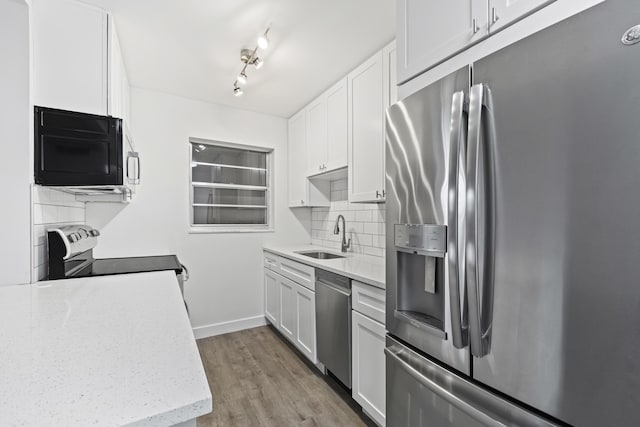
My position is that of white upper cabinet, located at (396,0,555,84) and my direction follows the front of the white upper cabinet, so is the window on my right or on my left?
on my right

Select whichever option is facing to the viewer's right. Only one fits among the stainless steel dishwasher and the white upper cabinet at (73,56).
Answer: the white upper cabinet

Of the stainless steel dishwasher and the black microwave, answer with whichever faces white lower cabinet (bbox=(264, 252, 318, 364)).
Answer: the black microwave

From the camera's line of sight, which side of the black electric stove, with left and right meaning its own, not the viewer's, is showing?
right

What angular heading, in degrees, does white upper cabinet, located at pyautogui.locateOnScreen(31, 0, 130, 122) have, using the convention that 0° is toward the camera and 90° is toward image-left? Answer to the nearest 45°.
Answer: approximately 270°

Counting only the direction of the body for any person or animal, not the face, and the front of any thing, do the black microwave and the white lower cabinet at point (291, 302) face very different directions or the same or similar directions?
very different directions

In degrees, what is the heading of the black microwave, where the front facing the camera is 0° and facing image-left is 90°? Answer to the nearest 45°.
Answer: approximately 270°

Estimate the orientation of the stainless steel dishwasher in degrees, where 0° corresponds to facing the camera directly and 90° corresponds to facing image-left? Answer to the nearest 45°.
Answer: approximately 45°
